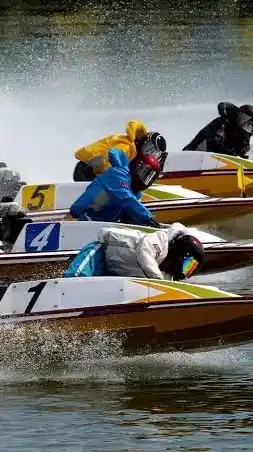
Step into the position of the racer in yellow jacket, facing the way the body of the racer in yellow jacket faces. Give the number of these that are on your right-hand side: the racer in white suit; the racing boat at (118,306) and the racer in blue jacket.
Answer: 3

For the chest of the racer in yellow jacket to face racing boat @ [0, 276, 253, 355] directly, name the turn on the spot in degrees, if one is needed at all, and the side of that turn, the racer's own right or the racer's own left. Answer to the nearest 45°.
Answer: approximately 90° to the racer's own right

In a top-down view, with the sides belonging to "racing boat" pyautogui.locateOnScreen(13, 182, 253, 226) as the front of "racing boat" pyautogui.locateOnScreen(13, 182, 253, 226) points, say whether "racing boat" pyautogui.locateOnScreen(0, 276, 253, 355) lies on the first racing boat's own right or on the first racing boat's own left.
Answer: on the first racing boat's own right

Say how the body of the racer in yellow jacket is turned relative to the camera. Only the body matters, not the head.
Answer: to the viewer's right

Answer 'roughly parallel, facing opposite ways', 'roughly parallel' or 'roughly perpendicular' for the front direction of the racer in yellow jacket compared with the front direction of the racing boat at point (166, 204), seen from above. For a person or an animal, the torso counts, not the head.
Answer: roughly parallel

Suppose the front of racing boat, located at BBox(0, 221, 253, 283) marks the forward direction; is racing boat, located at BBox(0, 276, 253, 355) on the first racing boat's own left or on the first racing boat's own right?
on the first racing boat's own right

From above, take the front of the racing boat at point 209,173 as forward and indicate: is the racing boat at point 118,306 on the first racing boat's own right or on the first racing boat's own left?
on the first racing boat's own right

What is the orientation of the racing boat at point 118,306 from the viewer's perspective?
to the viewer's right

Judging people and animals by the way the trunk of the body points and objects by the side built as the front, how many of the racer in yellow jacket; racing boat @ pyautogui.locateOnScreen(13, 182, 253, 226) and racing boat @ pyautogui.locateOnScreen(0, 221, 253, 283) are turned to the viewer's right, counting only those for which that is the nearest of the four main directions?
3

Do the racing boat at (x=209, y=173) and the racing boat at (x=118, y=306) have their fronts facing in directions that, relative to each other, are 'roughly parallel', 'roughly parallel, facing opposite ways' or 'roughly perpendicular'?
roughly parallel

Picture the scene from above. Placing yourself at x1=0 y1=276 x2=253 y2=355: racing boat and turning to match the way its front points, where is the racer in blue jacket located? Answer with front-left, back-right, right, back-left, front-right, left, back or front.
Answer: left

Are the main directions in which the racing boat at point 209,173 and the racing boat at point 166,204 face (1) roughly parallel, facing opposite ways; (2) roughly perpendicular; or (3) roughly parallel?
roughly parallel

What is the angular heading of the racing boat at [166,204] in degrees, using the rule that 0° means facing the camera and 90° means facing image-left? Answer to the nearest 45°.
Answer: approximately 270°

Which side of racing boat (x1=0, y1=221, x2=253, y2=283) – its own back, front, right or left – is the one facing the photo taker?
right

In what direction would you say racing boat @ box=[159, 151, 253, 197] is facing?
to the viewer's right
